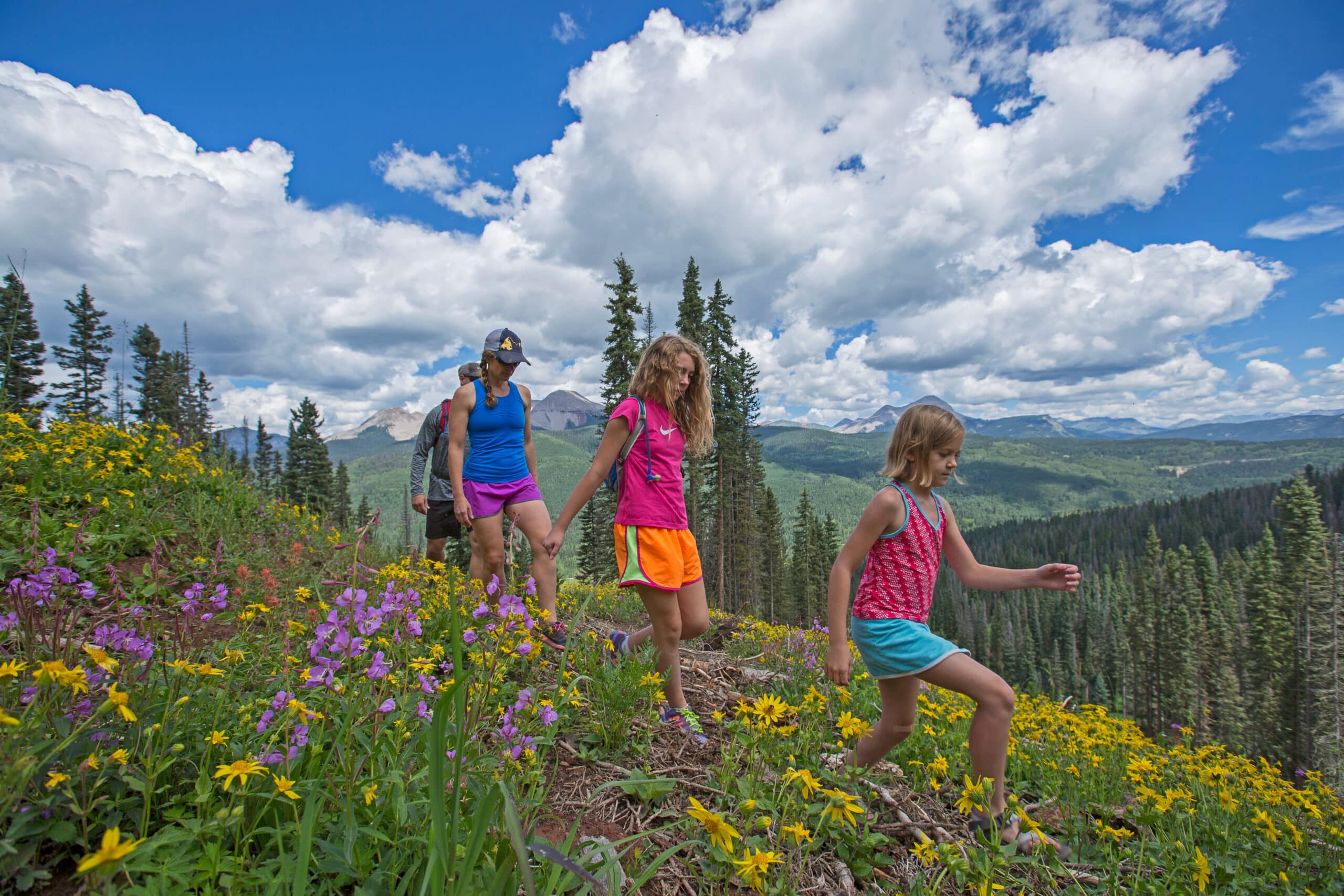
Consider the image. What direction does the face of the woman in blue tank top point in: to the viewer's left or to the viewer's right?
to the viewer's right

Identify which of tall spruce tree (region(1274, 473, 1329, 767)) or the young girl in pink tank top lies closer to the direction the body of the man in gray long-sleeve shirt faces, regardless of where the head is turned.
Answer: the young girl in pink tank top

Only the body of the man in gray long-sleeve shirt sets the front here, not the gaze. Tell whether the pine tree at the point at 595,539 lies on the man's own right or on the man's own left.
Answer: on the man's own left

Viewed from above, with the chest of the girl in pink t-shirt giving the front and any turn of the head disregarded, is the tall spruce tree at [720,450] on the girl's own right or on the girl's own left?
on the girl's own left

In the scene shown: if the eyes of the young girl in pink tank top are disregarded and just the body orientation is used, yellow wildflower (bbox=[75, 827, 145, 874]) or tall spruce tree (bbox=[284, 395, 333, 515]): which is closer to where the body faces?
the yellow wildflower

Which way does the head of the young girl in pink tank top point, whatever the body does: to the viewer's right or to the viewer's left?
to the viewer's right

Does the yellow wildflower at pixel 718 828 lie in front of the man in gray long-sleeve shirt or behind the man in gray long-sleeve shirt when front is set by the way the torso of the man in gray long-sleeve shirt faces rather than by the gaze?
in front

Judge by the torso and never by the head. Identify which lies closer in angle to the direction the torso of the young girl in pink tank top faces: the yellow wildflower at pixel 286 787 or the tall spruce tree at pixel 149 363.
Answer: the yellow wildflower

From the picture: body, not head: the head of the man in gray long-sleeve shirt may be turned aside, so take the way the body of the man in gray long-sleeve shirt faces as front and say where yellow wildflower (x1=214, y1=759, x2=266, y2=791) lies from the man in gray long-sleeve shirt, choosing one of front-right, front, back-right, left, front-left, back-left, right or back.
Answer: front-right

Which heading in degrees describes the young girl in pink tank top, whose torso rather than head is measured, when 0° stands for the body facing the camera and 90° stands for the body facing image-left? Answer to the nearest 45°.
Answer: approximately 315°

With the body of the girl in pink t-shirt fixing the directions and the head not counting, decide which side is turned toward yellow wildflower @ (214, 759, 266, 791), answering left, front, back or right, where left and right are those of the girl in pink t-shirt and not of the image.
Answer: right

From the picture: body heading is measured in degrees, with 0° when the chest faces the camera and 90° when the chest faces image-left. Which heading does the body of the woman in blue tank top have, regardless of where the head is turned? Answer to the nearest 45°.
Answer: approximately 315°
